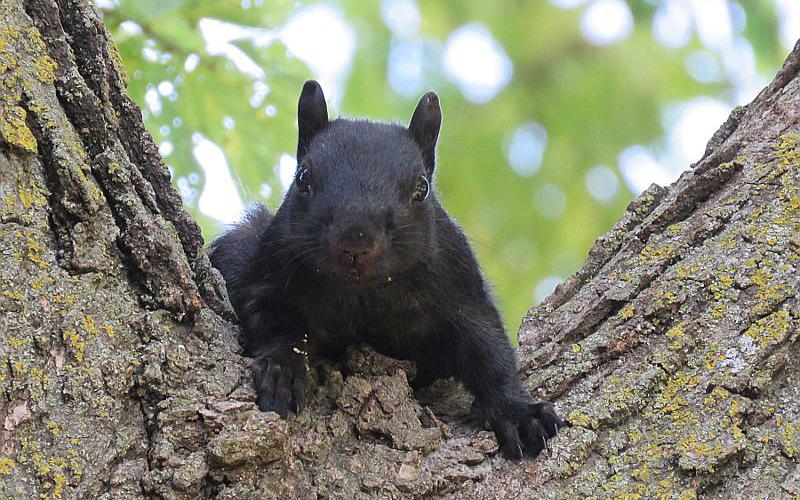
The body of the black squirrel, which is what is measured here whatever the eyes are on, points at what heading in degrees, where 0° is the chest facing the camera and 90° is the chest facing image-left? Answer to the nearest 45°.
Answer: approximately 0°
